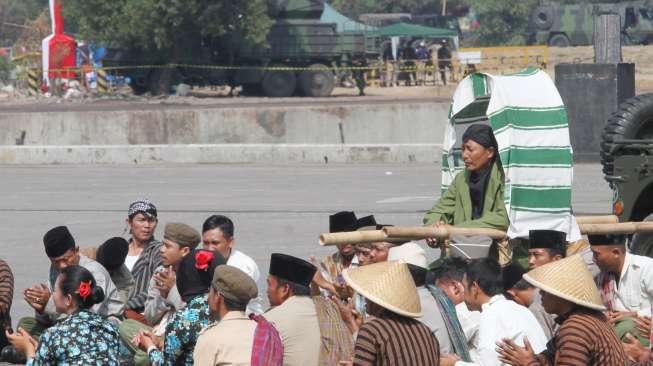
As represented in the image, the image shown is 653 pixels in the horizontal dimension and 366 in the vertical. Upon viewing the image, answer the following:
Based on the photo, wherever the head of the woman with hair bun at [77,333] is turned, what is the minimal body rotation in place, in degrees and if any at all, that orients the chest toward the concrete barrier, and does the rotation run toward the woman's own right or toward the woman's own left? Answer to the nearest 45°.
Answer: approximately 45° to the woman's own right

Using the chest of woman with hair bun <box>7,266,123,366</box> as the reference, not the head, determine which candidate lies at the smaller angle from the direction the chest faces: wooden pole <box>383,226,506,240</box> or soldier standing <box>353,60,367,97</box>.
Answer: the soldier standing

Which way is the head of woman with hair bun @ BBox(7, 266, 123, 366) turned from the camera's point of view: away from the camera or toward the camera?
away from the camera

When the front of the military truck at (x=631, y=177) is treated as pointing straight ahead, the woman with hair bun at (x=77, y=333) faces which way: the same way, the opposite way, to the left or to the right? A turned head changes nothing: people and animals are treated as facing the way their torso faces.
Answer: the opposite way

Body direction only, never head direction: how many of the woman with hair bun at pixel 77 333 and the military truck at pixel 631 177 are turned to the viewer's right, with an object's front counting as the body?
1
